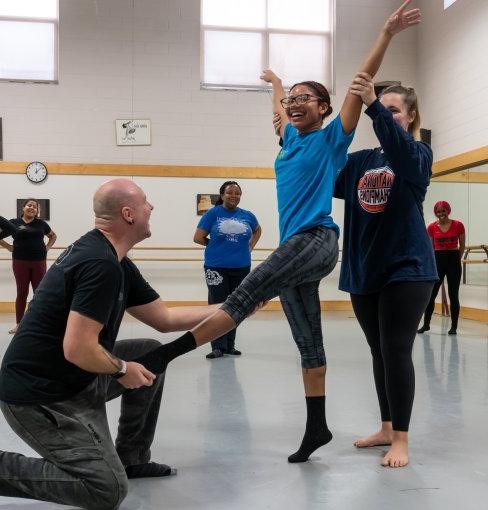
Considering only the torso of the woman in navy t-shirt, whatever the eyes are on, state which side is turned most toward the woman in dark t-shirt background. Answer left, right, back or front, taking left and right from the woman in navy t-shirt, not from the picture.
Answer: right

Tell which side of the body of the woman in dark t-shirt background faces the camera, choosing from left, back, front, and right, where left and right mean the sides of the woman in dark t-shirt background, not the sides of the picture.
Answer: front

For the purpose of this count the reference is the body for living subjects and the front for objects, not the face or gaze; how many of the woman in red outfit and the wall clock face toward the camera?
2

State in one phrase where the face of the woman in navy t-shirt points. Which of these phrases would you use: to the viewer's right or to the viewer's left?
to the viewer's left

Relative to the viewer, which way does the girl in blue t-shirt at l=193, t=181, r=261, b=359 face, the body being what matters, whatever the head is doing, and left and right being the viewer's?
facing the viewer

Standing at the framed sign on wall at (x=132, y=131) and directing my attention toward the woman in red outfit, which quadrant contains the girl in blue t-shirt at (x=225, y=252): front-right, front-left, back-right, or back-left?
front-right

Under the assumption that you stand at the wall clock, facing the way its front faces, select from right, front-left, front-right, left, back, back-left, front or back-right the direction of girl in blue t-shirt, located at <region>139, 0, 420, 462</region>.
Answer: front

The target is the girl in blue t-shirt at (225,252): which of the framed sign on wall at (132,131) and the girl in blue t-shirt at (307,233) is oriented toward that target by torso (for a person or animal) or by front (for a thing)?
the framed sign on wall

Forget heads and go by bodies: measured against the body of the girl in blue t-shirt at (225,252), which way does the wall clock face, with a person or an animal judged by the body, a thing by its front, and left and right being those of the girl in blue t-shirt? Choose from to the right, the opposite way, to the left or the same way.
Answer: the same way

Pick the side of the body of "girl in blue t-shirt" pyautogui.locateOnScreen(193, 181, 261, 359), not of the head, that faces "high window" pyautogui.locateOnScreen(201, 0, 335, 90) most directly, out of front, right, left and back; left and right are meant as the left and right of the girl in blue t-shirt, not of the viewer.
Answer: back

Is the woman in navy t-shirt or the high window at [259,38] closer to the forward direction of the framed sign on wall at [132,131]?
the woman in navy t-shirt

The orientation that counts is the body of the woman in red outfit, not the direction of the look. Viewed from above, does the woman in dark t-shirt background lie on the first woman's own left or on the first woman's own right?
on the first woman's own right

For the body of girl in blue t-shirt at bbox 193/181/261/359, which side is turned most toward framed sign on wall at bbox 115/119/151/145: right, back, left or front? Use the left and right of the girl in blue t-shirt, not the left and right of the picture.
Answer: back

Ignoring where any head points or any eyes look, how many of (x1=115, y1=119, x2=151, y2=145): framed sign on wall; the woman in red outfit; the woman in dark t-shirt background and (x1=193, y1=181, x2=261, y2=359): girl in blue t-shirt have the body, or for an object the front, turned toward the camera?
4

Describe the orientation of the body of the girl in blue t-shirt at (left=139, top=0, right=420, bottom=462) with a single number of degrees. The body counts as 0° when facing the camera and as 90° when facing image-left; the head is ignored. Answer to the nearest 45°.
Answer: approximately 45°

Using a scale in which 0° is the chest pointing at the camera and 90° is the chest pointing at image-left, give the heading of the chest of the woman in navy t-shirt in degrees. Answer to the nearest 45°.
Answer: approximately 45°

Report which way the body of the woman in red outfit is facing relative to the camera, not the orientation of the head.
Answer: toward the camera
